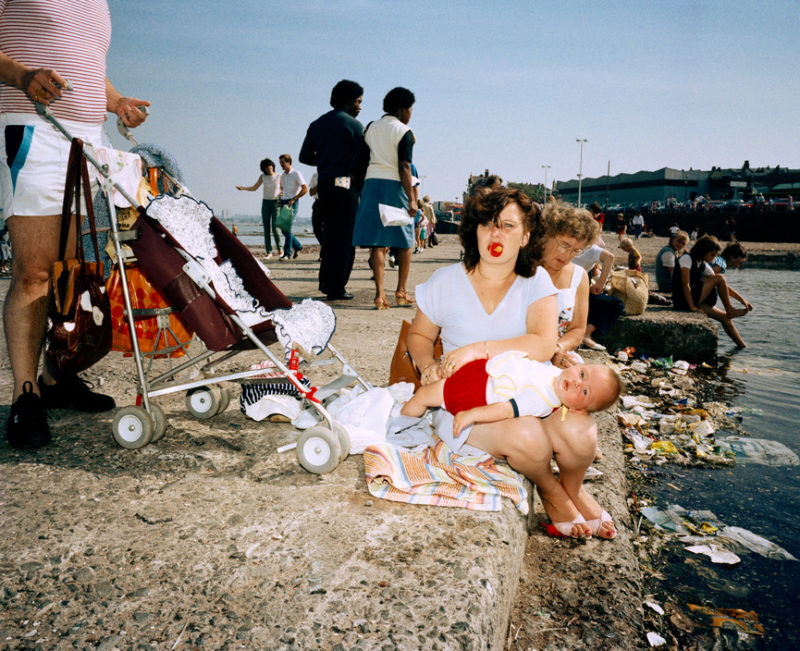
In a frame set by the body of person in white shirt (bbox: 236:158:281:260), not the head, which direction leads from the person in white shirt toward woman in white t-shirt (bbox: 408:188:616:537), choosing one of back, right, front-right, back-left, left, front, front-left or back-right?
front

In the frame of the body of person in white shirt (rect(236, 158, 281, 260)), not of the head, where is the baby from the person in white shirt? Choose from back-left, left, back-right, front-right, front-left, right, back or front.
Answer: front

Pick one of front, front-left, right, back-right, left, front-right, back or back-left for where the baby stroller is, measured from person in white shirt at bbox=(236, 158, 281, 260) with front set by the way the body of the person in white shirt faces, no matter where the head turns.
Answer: front

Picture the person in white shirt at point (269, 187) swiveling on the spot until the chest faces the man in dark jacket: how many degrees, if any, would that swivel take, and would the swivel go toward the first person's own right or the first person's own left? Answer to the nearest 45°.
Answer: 0° — they already face them

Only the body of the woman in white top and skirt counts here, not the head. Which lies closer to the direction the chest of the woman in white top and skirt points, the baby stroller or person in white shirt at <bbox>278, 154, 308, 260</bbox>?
the person in white shirt

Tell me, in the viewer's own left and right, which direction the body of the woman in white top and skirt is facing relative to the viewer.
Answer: facing away from the viewer and to the right of the viewer

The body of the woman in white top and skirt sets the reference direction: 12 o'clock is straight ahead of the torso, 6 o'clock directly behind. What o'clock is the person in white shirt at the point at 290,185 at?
The person in white shirt is roughly at 10 o'clock from the woman in white top and skirt.

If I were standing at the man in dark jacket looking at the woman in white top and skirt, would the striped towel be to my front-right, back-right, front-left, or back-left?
front-right

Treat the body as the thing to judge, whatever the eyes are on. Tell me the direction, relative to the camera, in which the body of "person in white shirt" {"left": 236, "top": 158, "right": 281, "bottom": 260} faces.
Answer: toward the camera

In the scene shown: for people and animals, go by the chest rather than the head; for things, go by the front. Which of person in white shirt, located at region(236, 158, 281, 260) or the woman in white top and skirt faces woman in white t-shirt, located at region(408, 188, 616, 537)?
the person in white shirt

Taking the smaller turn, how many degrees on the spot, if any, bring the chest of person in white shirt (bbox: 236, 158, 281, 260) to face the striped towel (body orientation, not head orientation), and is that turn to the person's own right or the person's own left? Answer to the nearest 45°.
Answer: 0° — they already face it

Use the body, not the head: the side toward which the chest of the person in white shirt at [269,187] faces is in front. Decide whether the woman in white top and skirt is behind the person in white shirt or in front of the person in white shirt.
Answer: in front

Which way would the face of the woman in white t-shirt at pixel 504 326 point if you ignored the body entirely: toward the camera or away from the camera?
toward the camera
